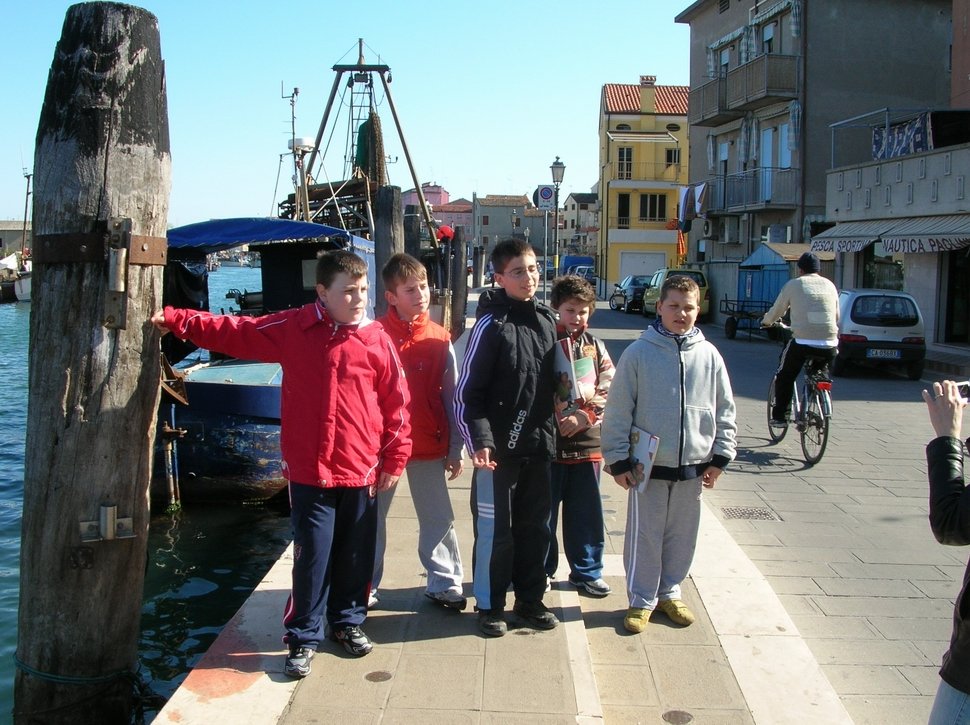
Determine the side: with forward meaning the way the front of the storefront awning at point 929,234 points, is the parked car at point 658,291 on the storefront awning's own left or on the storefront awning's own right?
on the storefront awning's own right

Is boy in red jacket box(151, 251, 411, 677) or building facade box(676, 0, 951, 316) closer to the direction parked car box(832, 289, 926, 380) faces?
the building facade

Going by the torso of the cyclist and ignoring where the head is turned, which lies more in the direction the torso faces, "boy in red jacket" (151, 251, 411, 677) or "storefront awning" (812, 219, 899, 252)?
the storefront awning

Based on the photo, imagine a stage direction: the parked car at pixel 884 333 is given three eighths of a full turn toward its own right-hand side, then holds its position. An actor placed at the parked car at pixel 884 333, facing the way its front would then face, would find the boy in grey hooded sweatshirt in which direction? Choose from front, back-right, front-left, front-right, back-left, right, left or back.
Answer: front-right

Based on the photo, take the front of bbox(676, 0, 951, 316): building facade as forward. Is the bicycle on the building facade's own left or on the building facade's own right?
on the building facade's own left

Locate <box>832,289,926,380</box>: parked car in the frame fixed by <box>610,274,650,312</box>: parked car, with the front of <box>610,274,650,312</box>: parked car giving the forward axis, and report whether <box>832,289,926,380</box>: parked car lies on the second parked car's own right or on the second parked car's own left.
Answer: on the second parked car's own left

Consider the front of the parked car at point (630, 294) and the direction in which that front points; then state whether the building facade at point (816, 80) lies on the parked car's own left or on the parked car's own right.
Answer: on the parked car's own left

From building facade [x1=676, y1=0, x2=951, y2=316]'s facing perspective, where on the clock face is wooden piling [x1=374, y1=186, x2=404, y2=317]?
The wooden piling is roughly at 11 o'clock from the building facade.

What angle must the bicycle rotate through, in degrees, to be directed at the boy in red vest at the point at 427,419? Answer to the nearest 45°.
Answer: approximately 135° to its left

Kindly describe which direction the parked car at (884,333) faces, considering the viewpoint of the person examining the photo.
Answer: facing away from the viewer

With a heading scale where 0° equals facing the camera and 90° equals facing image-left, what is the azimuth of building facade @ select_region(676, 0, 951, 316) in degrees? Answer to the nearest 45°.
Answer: approximately 45°

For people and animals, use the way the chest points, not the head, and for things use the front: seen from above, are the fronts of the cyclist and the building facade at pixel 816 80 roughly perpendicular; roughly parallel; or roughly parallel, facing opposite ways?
roughly perpendicular
